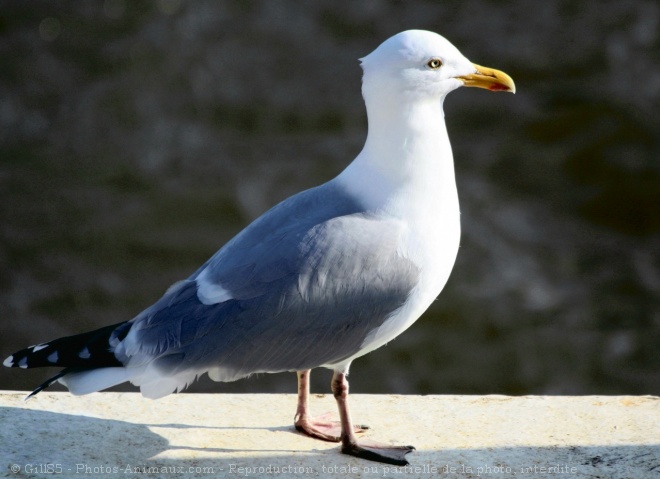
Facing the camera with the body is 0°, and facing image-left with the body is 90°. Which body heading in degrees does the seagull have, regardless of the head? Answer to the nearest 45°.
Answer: approximately 270°
